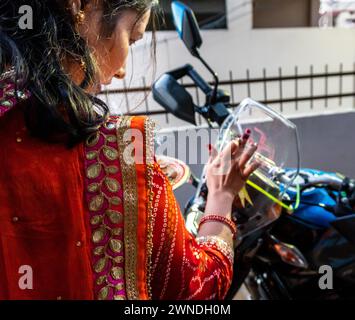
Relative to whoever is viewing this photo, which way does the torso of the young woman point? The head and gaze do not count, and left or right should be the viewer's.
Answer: facing away from the viewer and to the right of the viewer

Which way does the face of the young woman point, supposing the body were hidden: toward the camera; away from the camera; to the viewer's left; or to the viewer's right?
to the viewer's right
